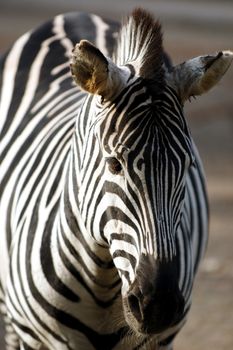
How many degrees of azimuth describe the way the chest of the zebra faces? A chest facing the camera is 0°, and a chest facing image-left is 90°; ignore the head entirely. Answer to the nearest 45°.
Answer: approximately 315°
